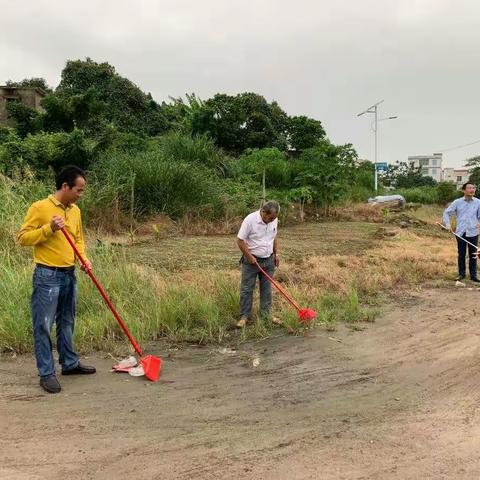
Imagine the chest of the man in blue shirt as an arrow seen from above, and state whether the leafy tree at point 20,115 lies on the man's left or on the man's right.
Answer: on the man's right

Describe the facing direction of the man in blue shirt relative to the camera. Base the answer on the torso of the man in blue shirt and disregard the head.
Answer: toward the camera

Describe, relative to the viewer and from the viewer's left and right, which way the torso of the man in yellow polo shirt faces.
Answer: facing the viewer and to the right of the viewer

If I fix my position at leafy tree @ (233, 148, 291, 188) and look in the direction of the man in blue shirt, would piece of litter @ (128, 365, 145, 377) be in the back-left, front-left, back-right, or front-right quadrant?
front-right

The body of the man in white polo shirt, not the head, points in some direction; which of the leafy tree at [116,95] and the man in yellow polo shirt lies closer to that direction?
the man in yellow polo shirt

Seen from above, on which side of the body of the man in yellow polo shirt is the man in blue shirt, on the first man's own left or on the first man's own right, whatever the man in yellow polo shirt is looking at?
on the first man's own left

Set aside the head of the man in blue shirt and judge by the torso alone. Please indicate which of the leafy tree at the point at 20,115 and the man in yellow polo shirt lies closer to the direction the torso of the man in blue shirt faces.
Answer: the man in yellow polo shirt

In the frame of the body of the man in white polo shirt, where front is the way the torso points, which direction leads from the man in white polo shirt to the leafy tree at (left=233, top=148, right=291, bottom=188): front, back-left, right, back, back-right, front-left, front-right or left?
back-left

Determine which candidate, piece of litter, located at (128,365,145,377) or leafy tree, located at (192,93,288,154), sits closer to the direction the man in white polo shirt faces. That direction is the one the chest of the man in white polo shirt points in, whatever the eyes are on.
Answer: the piece of litter

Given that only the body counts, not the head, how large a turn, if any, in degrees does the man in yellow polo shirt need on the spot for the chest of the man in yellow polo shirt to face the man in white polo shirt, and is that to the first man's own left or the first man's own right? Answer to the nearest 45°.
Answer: approximately 90° to the first man's own left

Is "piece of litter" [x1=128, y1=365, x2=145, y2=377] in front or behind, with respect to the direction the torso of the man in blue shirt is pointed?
in front

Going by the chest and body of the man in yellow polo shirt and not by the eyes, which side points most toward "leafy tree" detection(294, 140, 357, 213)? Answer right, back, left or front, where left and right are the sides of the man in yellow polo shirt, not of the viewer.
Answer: left

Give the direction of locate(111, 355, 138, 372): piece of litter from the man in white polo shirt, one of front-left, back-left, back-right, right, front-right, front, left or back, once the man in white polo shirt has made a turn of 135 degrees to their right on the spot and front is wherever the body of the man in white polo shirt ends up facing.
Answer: front-left

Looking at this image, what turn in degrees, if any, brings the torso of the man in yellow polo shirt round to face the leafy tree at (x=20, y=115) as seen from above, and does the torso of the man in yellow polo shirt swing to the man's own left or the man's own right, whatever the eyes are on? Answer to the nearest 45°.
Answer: approximately 135° to the man's own left
